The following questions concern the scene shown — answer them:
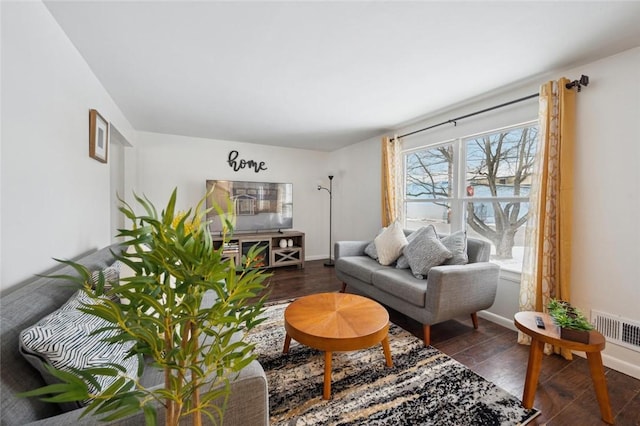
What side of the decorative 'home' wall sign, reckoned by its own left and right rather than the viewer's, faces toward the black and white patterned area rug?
front

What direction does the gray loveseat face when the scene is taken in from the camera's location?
facing the viewer and to the left of the viewer

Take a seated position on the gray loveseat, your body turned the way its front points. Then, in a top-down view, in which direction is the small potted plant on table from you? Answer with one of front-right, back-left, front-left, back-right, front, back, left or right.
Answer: left

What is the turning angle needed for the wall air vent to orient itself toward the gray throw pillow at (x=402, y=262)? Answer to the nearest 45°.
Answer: approximately 45° to its right

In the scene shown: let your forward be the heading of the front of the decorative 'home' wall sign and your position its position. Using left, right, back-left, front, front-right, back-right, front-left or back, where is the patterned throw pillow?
front

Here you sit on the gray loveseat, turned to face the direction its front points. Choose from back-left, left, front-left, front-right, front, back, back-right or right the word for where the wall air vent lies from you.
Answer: back-left

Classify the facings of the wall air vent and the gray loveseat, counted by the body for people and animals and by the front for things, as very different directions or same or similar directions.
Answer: same or similar directions

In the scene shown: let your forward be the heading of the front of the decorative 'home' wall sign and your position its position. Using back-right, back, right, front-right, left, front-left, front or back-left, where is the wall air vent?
front-left

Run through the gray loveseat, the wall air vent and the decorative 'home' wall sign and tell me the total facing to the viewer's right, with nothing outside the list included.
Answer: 0

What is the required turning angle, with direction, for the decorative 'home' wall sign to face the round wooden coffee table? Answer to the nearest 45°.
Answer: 0° — it already faces it

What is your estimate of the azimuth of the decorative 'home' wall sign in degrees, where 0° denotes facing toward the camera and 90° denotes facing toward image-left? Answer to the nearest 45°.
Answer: approximately 0°

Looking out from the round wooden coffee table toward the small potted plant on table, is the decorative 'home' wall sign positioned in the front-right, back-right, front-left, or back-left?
back-left

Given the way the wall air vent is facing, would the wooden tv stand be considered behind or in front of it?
in front

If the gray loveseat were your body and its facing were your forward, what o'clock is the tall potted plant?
The tall potted plant is roughly at 11 o'clock from the gray loveseat.

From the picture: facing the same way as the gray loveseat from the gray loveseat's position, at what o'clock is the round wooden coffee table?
The round wooden coffee table is roughly at 12 o'clock from the gray loveseat.
